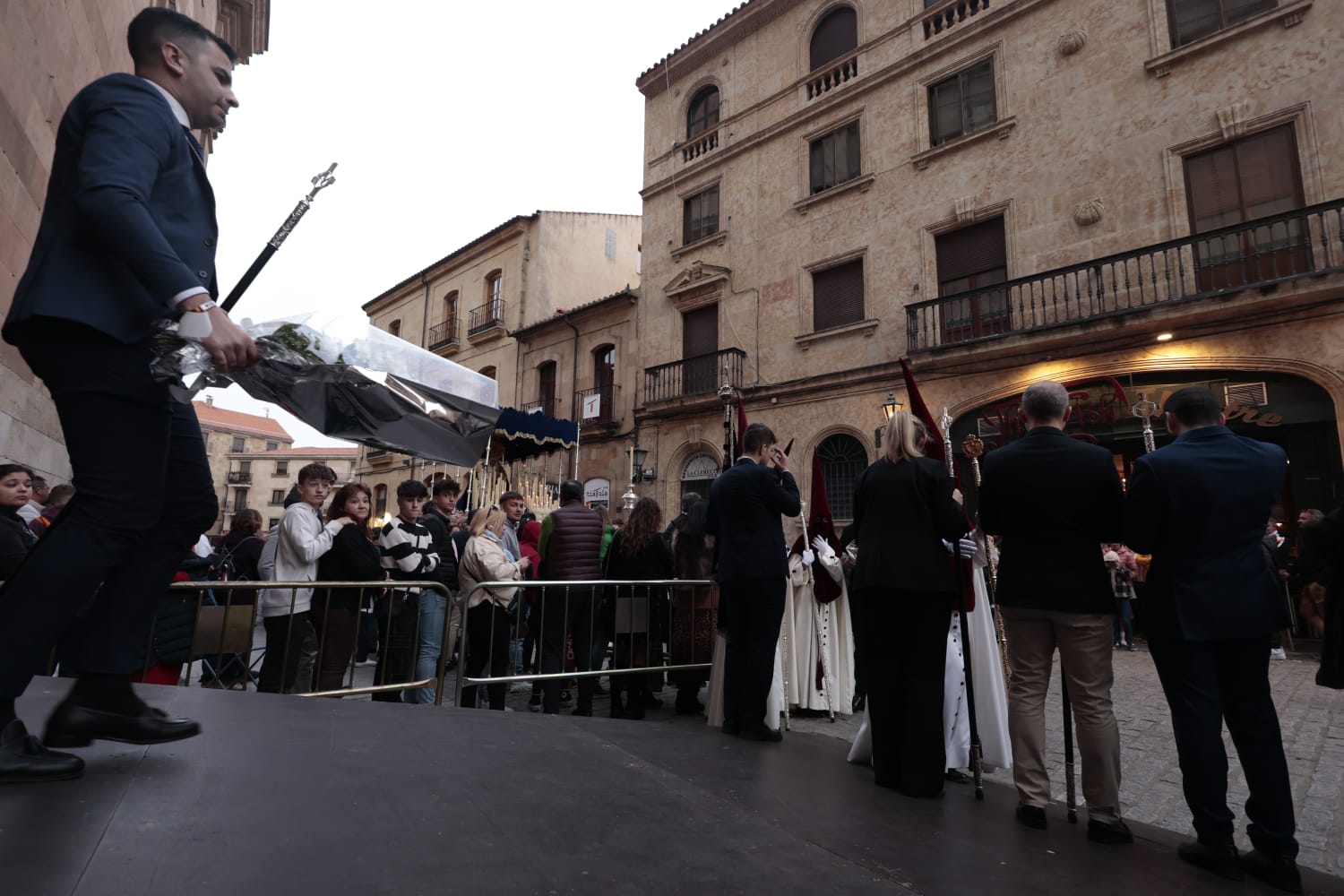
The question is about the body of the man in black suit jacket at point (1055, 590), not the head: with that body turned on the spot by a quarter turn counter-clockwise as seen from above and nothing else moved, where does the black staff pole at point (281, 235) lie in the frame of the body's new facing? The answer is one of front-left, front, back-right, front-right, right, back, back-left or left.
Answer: front

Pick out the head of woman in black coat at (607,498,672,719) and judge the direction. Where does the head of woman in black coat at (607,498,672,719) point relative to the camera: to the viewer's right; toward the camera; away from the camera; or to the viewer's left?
away from the camera

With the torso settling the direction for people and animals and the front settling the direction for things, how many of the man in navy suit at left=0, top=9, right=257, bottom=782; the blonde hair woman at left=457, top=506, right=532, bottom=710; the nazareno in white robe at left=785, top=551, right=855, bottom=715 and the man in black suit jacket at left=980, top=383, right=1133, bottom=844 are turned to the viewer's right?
2

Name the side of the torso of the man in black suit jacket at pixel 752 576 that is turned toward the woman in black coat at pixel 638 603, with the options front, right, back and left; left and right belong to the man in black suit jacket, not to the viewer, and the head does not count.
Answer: left

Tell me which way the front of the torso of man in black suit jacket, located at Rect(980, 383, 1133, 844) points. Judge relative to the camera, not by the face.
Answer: away from the camera

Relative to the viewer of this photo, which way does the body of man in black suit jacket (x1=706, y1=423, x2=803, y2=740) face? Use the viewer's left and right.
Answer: facing away from the viewer and to the right of the viewer

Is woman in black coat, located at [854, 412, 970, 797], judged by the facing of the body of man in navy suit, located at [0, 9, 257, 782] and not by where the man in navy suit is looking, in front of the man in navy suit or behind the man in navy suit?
in front

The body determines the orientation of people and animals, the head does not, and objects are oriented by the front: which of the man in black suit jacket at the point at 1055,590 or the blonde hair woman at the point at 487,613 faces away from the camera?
the man in black suit jacket

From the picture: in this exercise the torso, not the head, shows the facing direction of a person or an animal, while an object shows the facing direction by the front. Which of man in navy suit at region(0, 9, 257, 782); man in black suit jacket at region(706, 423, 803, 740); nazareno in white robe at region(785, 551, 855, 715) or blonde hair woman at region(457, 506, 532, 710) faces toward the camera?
the nazareno in white robe

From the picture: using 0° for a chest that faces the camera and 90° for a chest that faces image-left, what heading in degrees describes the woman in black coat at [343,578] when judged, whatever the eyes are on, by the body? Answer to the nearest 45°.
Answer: approximately 315°

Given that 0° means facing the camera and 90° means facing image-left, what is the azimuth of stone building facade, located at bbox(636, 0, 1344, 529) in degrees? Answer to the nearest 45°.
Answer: approximately 45°

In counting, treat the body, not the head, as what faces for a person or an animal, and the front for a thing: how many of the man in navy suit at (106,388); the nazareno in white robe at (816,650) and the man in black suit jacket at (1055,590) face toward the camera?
1

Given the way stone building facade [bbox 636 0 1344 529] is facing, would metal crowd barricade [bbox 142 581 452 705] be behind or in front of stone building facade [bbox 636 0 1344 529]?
in front

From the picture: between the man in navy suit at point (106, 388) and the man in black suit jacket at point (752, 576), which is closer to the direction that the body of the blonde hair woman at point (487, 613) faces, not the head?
the man in black suit jacket

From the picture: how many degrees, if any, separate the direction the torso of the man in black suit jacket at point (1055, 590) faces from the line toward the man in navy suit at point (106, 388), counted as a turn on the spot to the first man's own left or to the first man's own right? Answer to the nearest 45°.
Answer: approximately 135° to the first man's own left
